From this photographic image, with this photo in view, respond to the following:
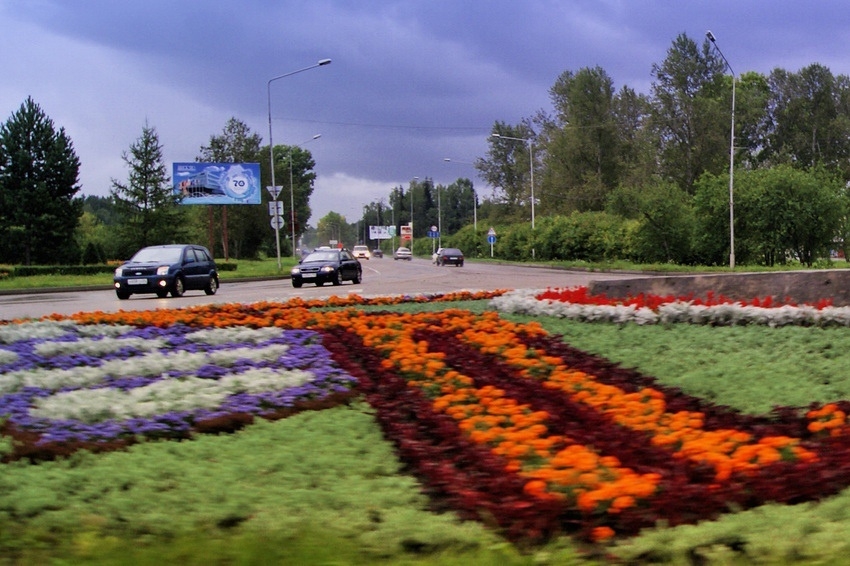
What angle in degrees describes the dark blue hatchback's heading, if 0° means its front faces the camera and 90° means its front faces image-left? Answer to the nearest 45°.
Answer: approximately 45°

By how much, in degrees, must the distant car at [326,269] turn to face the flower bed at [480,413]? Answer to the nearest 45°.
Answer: approximately 45° to its left

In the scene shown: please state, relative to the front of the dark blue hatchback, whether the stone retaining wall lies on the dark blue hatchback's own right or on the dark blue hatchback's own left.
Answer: on the dark blue hatchback's own left

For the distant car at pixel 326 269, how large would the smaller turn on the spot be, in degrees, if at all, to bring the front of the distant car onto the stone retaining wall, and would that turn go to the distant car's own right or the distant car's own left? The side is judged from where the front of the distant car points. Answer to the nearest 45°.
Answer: approximately 45° to the distant car's own left

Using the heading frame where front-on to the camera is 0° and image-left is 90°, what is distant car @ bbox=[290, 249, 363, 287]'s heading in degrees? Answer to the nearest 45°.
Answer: approximately 45°

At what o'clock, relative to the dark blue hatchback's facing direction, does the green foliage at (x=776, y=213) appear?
The green foliage is roughly at 7 o'clock from the dark blue hatchback.

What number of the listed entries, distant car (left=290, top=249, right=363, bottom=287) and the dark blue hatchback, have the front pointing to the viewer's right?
0

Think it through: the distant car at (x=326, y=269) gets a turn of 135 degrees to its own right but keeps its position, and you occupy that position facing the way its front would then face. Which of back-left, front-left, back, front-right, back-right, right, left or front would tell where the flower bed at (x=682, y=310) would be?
back

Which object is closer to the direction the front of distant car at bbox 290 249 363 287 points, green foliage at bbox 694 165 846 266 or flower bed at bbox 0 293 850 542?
the flower bed
